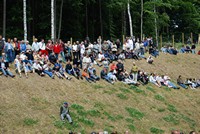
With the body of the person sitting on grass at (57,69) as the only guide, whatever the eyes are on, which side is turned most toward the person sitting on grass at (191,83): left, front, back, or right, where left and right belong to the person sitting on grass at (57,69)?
left

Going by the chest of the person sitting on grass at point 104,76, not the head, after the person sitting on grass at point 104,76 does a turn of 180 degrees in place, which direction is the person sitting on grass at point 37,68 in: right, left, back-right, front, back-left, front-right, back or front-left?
left

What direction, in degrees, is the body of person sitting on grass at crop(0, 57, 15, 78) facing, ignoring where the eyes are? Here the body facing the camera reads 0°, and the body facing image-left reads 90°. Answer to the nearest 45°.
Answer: approximately 315°

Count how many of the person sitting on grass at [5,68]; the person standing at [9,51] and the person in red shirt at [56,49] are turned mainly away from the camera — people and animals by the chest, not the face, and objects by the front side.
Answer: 0

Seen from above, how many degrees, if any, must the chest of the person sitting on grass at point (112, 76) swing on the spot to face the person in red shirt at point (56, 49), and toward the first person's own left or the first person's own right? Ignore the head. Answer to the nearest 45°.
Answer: approximately 135° to the first person's own right

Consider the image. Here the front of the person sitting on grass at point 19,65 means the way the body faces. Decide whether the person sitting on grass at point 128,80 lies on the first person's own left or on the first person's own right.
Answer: on the first person's own left

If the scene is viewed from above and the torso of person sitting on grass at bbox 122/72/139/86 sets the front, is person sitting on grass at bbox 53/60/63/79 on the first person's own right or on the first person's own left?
on the first person's own right

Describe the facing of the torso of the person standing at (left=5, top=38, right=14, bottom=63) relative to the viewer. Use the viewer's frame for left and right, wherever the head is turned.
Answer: facing the viewer and to the right of the viewer

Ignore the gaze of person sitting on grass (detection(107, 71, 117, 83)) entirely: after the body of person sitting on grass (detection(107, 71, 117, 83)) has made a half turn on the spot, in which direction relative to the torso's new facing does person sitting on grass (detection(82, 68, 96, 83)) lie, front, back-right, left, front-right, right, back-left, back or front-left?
left

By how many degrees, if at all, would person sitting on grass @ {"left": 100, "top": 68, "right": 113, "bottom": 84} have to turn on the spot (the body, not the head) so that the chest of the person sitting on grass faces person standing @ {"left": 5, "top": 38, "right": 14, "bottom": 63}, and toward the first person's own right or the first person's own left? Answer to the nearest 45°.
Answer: approximately 90° to the first person's own right

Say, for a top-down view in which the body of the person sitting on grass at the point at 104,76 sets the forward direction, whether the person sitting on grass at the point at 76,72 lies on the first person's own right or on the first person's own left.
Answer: on the first person's own right

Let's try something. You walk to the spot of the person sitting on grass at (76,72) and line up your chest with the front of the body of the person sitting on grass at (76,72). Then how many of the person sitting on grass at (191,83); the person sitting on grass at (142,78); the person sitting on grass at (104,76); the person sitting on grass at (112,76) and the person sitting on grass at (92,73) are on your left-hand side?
5

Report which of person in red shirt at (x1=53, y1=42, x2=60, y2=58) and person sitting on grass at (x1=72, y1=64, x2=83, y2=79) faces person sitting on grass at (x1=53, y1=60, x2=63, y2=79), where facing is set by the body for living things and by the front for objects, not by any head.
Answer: the person in red shirt

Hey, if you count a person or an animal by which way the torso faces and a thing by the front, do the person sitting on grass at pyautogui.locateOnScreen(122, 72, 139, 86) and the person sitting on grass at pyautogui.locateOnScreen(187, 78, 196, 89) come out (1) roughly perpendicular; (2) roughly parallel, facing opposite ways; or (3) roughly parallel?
roughly parallel

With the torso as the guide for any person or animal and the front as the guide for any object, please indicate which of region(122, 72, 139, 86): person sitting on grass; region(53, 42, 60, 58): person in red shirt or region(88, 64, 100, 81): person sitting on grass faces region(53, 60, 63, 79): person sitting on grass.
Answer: the person in red shirt
